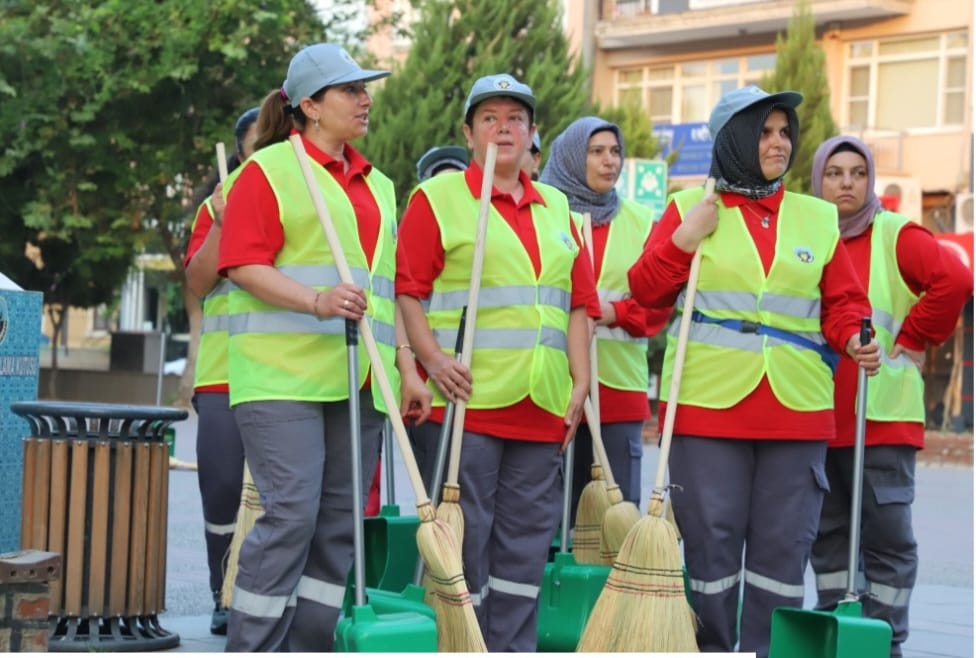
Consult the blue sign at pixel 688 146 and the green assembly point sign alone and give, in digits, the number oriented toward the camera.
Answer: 2

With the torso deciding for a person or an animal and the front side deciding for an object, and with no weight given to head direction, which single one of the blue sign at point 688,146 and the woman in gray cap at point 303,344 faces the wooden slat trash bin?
the blue sign

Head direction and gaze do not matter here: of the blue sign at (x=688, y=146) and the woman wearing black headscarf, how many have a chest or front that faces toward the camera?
2

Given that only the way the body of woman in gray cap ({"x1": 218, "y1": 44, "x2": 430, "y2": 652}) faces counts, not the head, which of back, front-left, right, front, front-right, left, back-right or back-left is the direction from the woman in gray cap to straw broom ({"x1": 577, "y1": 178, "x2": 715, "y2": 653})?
front-left

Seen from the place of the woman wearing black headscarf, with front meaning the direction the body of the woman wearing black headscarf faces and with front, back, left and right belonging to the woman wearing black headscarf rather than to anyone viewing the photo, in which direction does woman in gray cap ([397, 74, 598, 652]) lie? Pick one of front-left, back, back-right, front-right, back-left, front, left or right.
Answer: right

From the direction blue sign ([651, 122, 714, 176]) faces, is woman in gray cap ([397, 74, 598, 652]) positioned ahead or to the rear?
ahead

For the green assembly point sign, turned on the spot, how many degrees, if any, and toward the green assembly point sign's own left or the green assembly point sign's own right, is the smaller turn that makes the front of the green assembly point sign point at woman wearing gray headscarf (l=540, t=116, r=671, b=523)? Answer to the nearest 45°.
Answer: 0° — it already faces them

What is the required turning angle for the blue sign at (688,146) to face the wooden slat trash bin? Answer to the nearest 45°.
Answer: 0° — it already faces it

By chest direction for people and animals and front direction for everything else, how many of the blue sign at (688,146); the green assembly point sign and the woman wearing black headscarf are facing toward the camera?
3

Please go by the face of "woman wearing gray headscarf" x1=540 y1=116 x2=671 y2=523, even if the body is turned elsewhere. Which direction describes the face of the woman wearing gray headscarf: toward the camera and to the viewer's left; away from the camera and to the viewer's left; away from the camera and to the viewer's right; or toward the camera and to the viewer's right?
toward the camera and to the viewer's right
